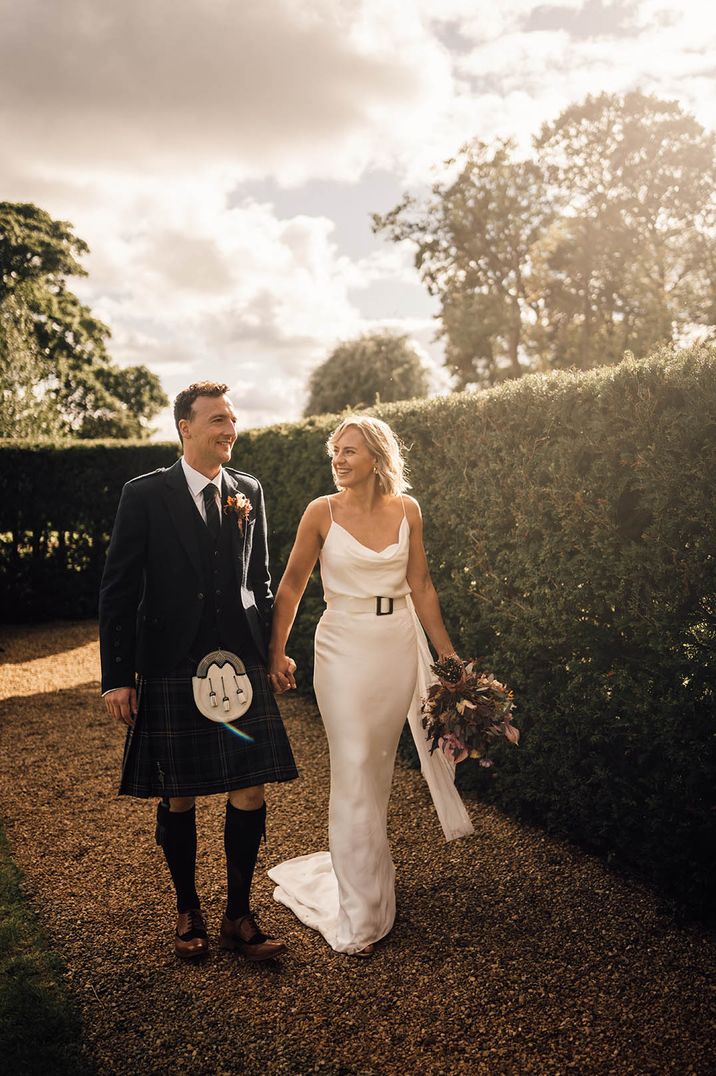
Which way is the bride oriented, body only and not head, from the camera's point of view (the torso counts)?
toward the camera

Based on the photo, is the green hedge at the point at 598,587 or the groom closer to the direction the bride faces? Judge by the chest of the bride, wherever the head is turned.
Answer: the groom

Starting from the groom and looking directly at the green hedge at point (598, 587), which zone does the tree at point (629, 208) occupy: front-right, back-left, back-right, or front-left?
front-left

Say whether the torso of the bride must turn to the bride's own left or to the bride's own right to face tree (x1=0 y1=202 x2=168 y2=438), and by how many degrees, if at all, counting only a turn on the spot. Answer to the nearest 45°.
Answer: approximately 135° to the bride's own right

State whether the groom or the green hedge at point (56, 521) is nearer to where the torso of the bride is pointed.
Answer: the groom

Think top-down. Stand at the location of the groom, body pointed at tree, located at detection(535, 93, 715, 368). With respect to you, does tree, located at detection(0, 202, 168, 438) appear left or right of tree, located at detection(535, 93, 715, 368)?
left

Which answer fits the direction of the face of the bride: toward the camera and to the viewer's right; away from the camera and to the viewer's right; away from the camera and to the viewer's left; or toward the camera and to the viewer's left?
toward the camera and to the viewer's left

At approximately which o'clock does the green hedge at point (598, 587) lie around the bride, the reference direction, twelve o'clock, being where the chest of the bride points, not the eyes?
The green hedge is roughly at 8 o'clock from the bride.

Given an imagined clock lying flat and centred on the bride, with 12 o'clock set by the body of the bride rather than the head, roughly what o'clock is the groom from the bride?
The groom is roughly at 2 o'clock from the bride.

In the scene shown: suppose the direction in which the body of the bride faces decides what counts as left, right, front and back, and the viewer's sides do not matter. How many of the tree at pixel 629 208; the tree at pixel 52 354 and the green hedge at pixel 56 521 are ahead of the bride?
0

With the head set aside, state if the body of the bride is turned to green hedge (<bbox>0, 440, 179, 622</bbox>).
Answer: no

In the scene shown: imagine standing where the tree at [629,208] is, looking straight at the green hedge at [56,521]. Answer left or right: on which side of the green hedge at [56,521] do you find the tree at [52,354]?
right

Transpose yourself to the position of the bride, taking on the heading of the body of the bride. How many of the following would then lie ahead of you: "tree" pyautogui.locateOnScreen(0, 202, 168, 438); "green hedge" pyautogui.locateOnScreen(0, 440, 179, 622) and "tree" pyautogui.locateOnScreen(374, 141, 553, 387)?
0

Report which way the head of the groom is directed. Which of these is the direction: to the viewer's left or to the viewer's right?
to the viewer's right

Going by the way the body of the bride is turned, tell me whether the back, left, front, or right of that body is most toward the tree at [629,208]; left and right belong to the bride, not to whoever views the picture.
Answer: back

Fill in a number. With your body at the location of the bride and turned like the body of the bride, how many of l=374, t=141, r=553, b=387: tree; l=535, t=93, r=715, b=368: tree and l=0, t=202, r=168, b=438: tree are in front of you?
0

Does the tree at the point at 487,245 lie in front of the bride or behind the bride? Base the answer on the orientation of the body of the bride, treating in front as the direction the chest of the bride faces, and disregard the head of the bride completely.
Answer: behind

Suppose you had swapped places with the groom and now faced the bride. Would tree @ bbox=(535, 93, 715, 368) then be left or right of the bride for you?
left
